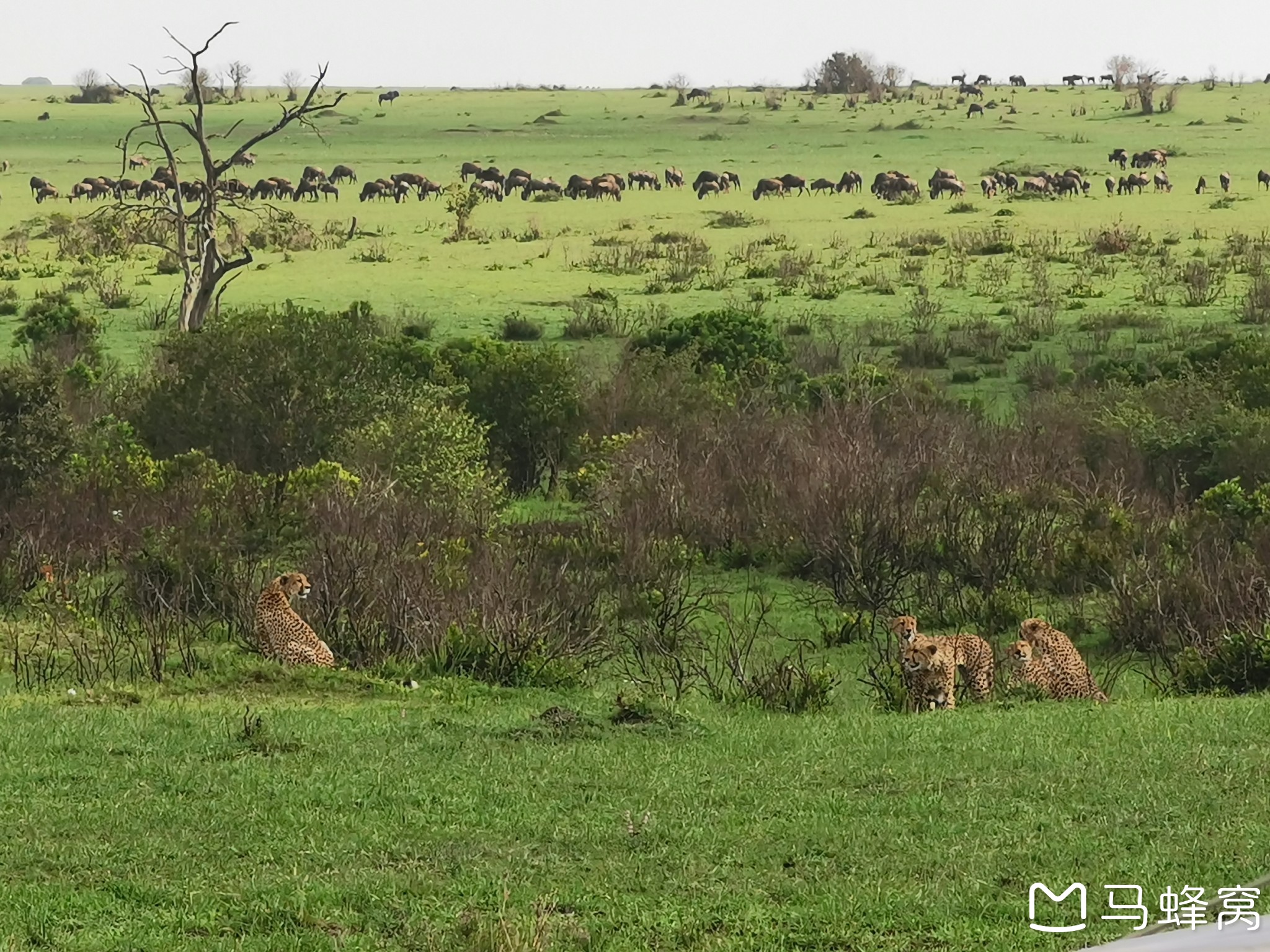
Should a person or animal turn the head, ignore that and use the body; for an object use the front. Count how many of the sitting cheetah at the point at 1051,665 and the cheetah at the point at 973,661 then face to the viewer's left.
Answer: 2

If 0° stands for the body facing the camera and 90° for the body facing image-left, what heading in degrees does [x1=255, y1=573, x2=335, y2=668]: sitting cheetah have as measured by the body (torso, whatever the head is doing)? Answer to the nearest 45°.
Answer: approximately 135°

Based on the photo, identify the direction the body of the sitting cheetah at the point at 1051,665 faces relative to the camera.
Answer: to the viewer's left

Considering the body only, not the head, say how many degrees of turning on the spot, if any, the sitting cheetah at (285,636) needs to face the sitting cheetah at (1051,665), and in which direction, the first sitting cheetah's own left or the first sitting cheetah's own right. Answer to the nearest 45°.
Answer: approximately 135° to the first sitting cheetah's own right

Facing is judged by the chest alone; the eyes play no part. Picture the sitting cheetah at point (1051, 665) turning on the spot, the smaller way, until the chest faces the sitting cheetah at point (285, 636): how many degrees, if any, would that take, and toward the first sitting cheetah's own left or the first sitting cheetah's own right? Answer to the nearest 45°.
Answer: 0° — it already faces it

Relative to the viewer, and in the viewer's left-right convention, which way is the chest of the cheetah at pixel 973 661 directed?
facing to the left of the viewer
